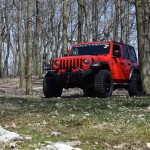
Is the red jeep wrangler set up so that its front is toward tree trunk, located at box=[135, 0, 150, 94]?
no

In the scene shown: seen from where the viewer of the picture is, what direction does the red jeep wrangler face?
facing the viewer and to the left of the viewer
